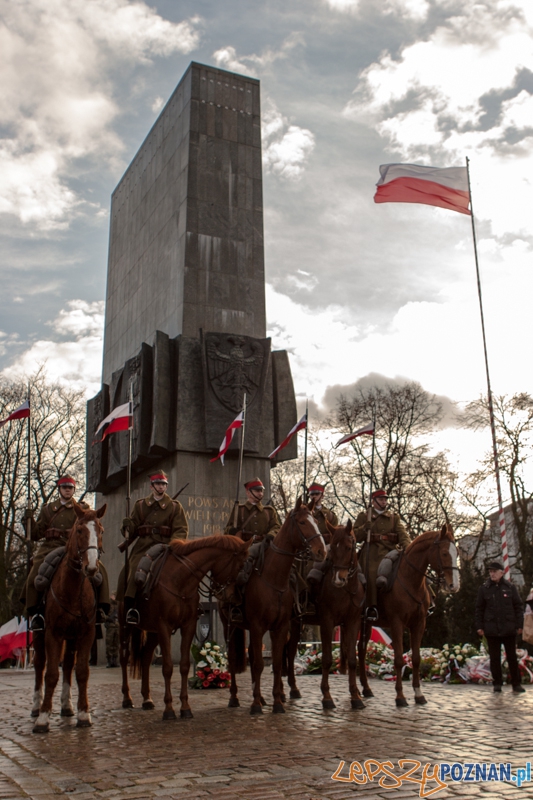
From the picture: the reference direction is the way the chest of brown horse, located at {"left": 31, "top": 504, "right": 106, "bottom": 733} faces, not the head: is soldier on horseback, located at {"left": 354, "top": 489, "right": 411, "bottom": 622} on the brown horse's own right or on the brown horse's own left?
on the brown horse's own left

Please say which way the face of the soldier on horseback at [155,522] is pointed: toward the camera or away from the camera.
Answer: toward the camera

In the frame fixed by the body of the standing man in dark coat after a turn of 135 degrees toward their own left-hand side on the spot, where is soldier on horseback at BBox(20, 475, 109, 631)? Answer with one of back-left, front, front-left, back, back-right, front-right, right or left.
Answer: back

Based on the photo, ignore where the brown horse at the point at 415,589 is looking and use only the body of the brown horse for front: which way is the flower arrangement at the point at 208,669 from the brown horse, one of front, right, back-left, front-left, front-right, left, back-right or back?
back

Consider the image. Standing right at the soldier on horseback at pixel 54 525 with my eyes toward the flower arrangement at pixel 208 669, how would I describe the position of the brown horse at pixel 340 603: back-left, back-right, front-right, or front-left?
front-right

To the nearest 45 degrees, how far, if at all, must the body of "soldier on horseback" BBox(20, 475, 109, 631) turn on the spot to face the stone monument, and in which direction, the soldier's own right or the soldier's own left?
approximately 180°

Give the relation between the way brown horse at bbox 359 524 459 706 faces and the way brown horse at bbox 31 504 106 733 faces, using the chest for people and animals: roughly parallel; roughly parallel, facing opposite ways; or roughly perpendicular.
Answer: roughly parallel

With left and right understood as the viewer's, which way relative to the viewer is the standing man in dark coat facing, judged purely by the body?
facing the viewer

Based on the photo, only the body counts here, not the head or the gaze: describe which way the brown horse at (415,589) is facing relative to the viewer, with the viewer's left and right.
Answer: facing the viewer and to the right of the viewer
